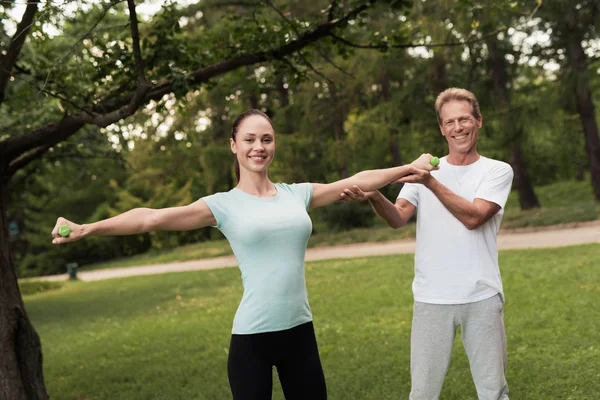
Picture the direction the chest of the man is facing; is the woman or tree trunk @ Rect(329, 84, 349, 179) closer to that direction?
the woman

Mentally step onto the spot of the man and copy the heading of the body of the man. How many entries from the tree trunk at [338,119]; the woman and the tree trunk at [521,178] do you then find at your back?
2

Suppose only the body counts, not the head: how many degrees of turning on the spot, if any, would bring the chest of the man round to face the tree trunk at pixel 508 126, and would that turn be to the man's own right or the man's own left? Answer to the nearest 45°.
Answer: approximately 180°

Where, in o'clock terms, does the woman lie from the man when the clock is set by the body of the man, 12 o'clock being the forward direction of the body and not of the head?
The woman is roughly at 2 o'clock from the man.

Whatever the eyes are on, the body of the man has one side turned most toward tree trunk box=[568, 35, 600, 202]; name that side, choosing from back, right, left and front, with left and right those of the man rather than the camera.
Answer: back

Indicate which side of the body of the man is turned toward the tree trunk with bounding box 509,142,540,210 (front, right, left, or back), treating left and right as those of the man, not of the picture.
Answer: back

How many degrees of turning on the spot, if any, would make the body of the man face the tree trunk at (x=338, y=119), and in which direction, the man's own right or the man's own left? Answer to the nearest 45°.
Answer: approximately 180°

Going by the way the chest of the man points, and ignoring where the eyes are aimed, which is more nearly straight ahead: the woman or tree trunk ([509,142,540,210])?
the woman

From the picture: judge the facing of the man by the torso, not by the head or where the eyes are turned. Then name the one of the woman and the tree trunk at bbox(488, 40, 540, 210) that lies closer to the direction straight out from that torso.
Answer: the woman

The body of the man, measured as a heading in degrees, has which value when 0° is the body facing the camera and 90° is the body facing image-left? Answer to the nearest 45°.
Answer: approximately 0°
